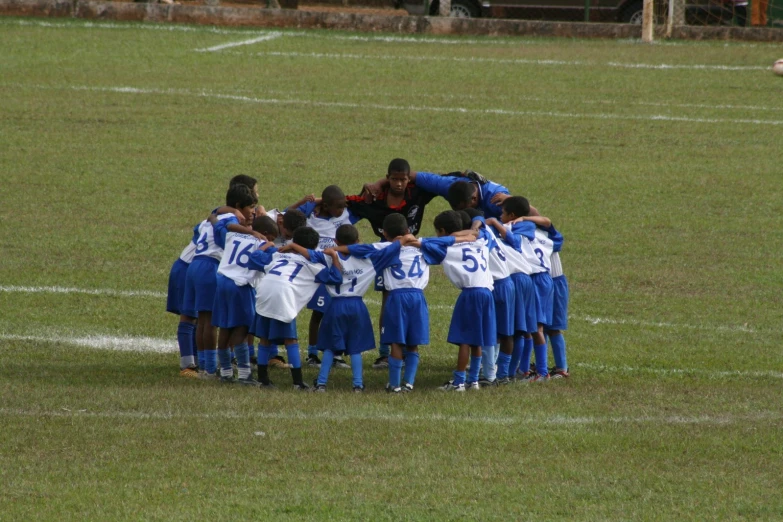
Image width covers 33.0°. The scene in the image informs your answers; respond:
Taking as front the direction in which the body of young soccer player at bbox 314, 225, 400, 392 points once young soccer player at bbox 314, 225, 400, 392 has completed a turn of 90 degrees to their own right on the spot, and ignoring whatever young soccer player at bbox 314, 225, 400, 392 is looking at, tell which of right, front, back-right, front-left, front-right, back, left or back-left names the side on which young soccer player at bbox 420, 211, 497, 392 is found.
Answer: front

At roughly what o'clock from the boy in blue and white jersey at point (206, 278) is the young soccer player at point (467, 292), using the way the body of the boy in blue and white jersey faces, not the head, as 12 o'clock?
The young soccer player is roughly at 2 o'clock from the boy in blue and white jersey.

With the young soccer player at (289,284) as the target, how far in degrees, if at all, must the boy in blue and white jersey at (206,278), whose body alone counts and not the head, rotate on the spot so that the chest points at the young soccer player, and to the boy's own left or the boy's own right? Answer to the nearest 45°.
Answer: approximately 90° to the boy's own right

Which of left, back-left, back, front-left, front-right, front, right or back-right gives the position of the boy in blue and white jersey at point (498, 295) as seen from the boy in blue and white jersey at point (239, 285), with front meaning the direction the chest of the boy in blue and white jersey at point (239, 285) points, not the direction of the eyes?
front-right

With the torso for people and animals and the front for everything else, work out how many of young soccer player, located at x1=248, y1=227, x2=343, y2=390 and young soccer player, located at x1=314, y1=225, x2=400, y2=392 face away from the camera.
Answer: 2

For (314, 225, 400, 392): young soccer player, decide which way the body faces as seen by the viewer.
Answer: away from the camera

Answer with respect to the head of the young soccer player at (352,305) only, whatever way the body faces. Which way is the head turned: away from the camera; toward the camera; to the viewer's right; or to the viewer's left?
away from the camera

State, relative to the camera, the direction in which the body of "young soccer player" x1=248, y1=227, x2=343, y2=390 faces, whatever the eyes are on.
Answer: away from the camera

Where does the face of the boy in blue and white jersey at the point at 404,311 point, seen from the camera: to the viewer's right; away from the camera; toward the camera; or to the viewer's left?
away from the camera

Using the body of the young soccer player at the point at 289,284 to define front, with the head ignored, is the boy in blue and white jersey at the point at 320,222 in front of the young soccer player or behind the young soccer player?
in front

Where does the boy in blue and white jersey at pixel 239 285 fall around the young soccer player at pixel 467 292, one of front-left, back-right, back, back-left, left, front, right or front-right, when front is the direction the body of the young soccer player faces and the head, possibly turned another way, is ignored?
front-left

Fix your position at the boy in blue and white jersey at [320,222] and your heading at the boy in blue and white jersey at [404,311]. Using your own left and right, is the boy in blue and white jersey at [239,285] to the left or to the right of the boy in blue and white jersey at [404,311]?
right

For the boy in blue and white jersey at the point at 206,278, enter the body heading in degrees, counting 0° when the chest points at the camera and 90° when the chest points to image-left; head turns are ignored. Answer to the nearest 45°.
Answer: approximately 225°

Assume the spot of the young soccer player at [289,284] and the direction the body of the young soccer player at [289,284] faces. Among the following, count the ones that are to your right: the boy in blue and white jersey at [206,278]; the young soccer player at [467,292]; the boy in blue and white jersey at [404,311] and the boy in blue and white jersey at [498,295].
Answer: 3
